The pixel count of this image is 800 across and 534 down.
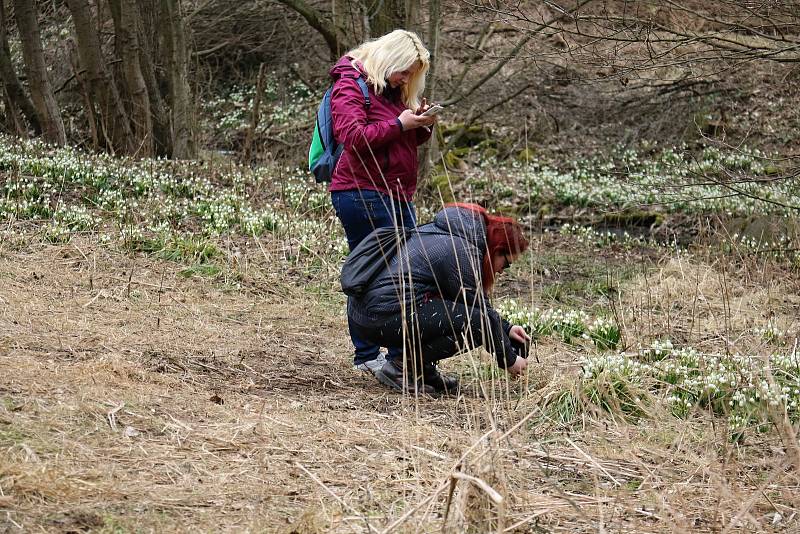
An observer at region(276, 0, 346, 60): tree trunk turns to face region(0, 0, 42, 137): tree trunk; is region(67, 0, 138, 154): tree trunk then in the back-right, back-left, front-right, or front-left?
front-left

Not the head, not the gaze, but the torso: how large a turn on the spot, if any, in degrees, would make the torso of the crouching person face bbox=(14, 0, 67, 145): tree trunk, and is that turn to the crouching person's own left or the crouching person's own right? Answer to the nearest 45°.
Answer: approximately 135° to the crouching person's own left

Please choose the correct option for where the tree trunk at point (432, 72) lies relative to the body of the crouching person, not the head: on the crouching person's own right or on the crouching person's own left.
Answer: on the crouching person's own left

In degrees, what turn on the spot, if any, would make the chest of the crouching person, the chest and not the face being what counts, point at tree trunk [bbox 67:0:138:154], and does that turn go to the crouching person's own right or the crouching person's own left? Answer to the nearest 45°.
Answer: approximately 135° to the crouching person's own left

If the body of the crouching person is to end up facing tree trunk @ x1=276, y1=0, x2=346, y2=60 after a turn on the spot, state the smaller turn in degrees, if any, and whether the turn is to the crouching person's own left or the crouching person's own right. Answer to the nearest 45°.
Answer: approximately 90° to the crouching person's own left

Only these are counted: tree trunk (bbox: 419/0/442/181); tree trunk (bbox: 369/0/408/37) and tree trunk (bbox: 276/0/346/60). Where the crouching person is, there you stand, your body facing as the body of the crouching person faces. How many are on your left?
3

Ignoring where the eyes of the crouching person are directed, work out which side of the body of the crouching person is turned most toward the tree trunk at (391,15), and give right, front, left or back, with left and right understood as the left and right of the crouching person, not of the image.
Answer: left

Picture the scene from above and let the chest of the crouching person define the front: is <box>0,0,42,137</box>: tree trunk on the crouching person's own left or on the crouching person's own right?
on the crouching person's own left

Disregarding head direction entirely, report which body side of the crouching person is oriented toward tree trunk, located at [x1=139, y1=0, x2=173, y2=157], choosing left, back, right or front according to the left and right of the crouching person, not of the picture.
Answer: left

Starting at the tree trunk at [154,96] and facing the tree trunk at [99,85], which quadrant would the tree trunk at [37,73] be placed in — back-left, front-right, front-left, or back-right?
front-right

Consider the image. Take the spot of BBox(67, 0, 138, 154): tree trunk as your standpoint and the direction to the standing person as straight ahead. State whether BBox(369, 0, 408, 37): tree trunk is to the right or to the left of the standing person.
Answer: left

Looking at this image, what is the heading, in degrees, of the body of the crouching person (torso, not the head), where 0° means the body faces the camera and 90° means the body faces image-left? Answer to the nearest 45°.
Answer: approximately 270°
